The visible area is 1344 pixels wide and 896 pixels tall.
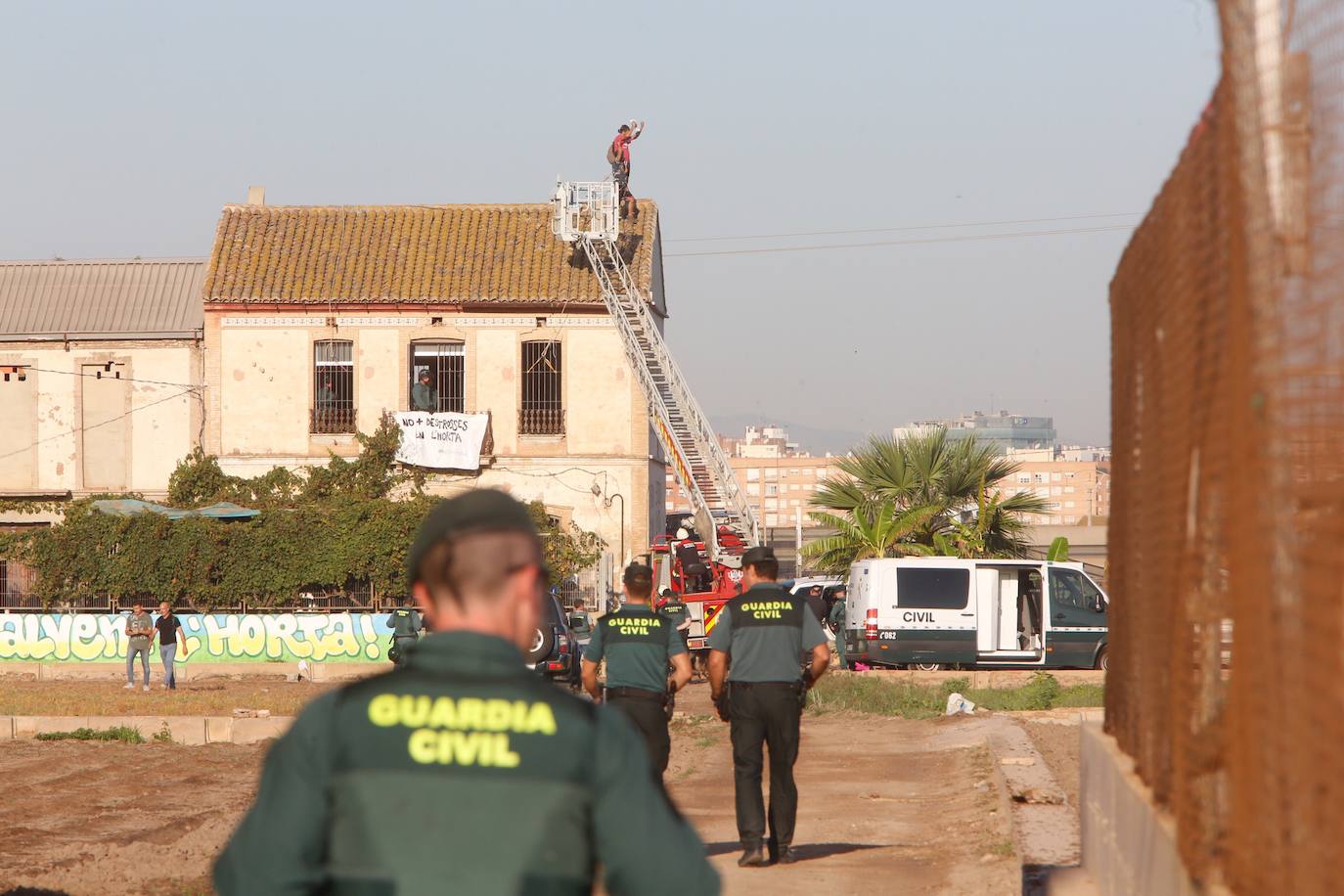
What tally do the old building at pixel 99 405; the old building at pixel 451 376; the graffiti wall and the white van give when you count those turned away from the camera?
0

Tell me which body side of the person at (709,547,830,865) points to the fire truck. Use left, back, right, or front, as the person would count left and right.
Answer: front

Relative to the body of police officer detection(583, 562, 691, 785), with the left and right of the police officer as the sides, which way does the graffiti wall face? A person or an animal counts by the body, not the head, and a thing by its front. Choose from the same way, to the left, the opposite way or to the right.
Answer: the opposite way

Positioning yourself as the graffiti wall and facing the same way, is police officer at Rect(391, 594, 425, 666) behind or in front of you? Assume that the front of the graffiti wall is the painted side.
in front

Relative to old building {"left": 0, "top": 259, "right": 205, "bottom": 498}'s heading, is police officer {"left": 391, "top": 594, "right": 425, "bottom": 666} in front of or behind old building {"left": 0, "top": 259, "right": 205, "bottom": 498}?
in front

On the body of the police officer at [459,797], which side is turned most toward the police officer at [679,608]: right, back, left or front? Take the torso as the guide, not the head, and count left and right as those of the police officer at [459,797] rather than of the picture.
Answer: front

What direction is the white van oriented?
to the viewer's right

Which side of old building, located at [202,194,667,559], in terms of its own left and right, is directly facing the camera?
front

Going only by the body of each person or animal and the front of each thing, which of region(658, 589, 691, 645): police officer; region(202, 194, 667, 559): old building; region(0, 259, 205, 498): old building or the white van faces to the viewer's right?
the white van

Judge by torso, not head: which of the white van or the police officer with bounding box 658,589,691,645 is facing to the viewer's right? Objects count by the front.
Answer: the white van

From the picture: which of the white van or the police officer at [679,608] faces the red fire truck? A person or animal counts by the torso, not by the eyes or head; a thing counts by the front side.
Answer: the police officer

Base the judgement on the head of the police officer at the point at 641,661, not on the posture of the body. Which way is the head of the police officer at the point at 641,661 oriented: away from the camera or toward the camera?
away from the camera

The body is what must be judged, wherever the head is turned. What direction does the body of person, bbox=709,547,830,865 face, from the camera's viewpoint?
away from the camera

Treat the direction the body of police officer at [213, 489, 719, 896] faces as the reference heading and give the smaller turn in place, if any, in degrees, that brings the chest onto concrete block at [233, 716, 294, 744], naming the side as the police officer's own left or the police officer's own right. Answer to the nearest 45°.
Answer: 0° — they already face it

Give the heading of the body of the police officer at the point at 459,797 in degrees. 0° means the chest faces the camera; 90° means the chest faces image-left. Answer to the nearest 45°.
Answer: approximately 180°
